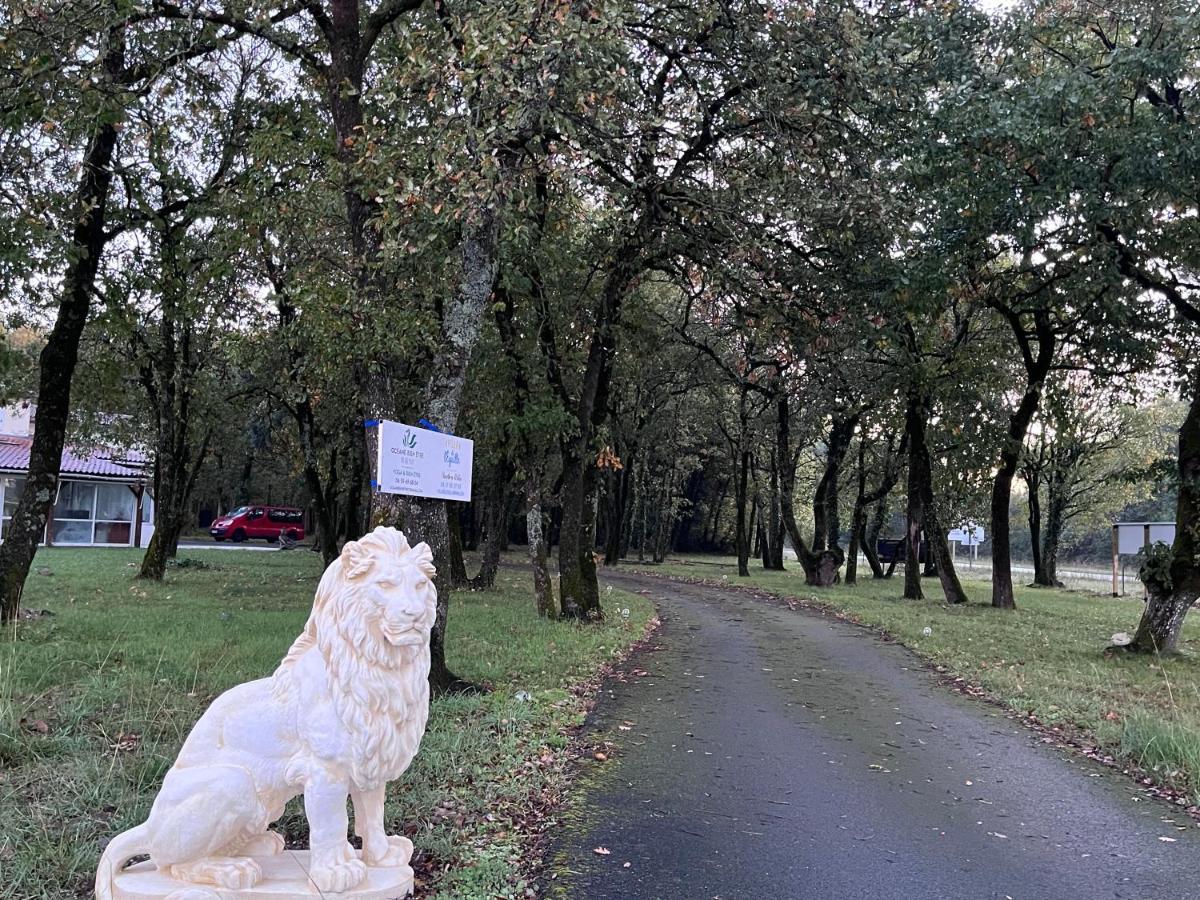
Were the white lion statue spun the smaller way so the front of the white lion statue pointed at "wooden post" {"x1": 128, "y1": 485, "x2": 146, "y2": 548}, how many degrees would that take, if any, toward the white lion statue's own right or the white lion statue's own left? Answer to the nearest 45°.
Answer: approximately 135° to the white lion statue's own left

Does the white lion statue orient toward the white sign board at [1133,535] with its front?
no

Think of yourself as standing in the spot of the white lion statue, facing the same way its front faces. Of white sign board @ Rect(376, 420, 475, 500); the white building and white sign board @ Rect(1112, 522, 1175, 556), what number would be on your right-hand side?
0

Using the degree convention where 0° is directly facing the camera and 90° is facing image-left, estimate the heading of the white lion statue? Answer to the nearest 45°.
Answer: approximately 315°

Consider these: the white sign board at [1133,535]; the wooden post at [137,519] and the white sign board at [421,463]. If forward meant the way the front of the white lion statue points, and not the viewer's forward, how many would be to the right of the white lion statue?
0

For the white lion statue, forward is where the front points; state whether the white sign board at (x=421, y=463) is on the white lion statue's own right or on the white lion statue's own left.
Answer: on the white lion statue's own left

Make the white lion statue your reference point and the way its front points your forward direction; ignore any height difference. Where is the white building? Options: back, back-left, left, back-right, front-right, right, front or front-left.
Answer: back-left
